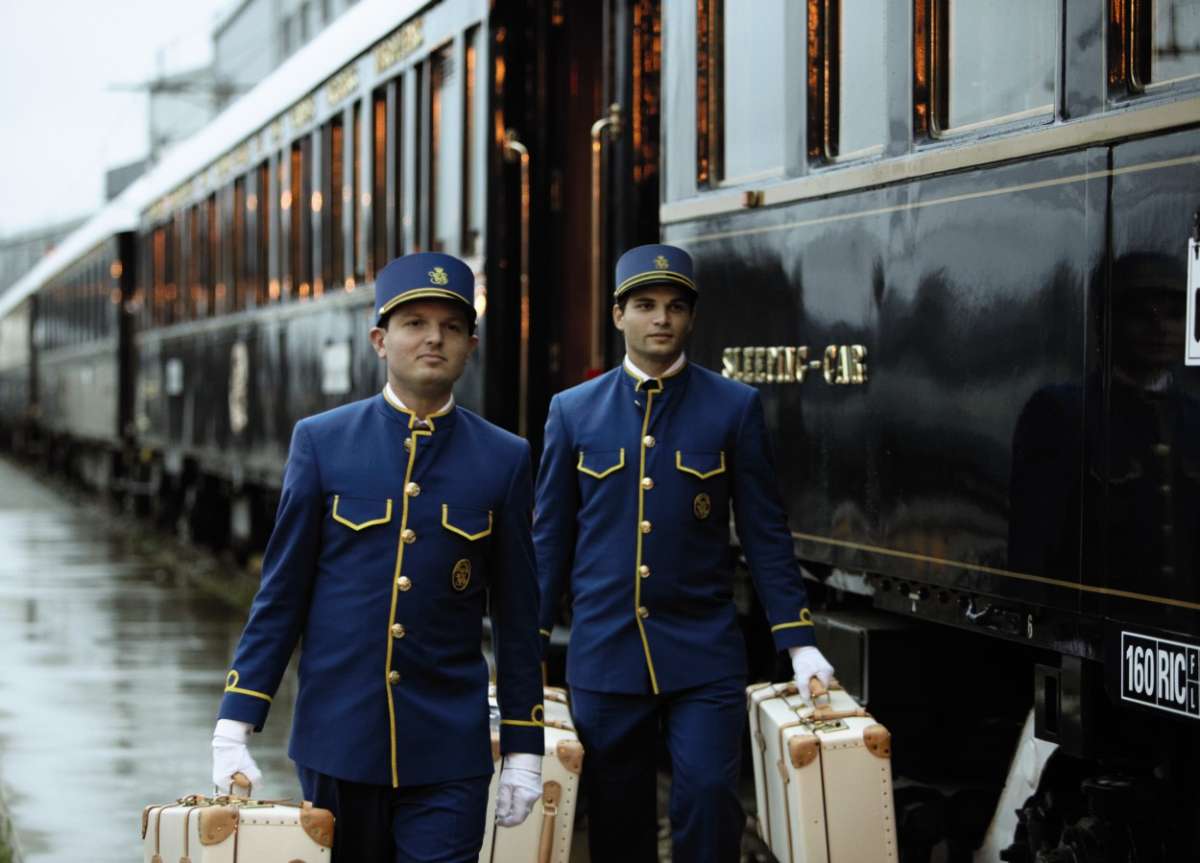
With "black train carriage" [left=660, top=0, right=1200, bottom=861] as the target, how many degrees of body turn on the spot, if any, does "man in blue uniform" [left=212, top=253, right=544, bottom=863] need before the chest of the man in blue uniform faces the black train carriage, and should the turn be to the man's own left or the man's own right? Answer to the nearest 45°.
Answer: approximately 135° to the man's own left

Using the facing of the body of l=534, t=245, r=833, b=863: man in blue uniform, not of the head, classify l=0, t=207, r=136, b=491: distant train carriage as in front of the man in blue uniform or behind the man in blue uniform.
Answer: behind

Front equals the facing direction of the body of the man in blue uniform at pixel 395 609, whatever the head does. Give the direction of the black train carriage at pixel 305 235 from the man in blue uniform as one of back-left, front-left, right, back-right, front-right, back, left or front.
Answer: back

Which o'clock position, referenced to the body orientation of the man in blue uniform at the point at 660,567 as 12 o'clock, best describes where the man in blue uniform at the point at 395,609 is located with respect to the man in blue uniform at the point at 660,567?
the man in blue uniform at the point at 395,609 is roughly at 1 o'clock from the man in blue uniform at the point at 660,567.

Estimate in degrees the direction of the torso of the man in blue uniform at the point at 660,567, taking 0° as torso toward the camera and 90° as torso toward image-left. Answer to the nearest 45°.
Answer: approximately 0°

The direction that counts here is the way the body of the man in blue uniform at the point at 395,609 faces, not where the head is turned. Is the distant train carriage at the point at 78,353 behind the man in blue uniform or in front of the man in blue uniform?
behind

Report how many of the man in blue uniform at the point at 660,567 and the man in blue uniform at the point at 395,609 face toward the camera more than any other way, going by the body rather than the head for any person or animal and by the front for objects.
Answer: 2

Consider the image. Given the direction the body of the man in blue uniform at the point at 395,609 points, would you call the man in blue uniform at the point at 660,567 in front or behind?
behind

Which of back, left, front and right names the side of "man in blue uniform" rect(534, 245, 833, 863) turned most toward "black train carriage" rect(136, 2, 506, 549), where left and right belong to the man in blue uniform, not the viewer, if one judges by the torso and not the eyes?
back
